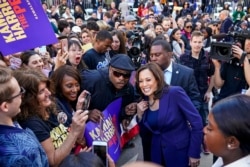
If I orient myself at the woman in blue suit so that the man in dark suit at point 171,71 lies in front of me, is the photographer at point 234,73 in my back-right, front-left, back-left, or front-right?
front-right

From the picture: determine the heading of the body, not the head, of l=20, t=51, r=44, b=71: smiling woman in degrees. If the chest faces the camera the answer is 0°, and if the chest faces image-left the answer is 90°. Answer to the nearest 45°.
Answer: approximately 315°

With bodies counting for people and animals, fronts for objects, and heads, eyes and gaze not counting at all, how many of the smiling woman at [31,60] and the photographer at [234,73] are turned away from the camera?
0

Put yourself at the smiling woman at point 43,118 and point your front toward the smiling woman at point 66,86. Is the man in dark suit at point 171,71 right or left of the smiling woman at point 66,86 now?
right

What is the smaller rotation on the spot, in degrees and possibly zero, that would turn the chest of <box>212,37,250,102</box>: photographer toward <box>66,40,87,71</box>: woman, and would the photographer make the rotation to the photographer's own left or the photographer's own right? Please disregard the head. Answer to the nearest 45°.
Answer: approximately 45° to the photographer's own right

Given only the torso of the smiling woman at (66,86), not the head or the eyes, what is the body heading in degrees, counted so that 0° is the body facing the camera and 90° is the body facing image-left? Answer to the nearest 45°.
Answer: approximately 315°

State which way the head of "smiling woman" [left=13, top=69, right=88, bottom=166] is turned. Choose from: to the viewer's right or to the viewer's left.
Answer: to the viewer's right

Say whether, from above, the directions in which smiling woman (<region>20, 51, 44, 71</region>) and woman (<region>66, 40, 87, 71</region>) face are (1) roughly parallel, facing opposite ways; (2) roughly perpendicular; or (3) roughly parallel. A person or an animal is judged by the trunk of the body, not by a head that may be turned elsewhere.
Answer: roughly parallel

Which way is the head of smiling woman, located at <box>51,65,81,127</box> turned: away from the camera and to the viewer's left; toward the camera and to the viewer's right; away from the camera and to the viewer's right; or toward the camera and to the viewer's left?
toward the camera and to the viewer's right

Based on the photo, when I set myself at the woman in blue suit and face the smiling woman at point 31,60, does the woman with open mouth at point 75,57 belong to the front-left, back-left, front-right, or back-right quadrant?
front-right

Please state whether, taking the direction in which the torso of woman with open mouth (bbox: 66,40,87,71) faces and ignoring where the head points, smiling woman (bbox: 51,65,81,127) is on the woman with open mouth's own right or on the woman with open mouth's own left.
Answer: on the woman with open mouth's own right

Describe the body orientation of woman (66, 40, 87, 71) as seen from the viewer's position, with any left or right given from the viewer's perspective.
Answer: facing the viewer and to the right of the viewer

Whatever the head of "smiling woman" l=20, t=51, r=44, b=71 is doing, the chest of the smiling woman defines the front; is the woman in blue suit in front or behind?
in front

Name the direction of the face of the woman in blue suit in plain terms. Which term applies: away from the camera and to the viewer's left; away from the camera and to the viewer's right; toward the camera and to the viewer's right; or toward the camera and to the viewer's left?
toward the camera and to the viewer's left

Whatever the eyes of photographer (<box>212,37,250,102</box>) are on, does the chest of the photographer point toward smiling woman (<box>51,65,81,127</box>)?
yes
